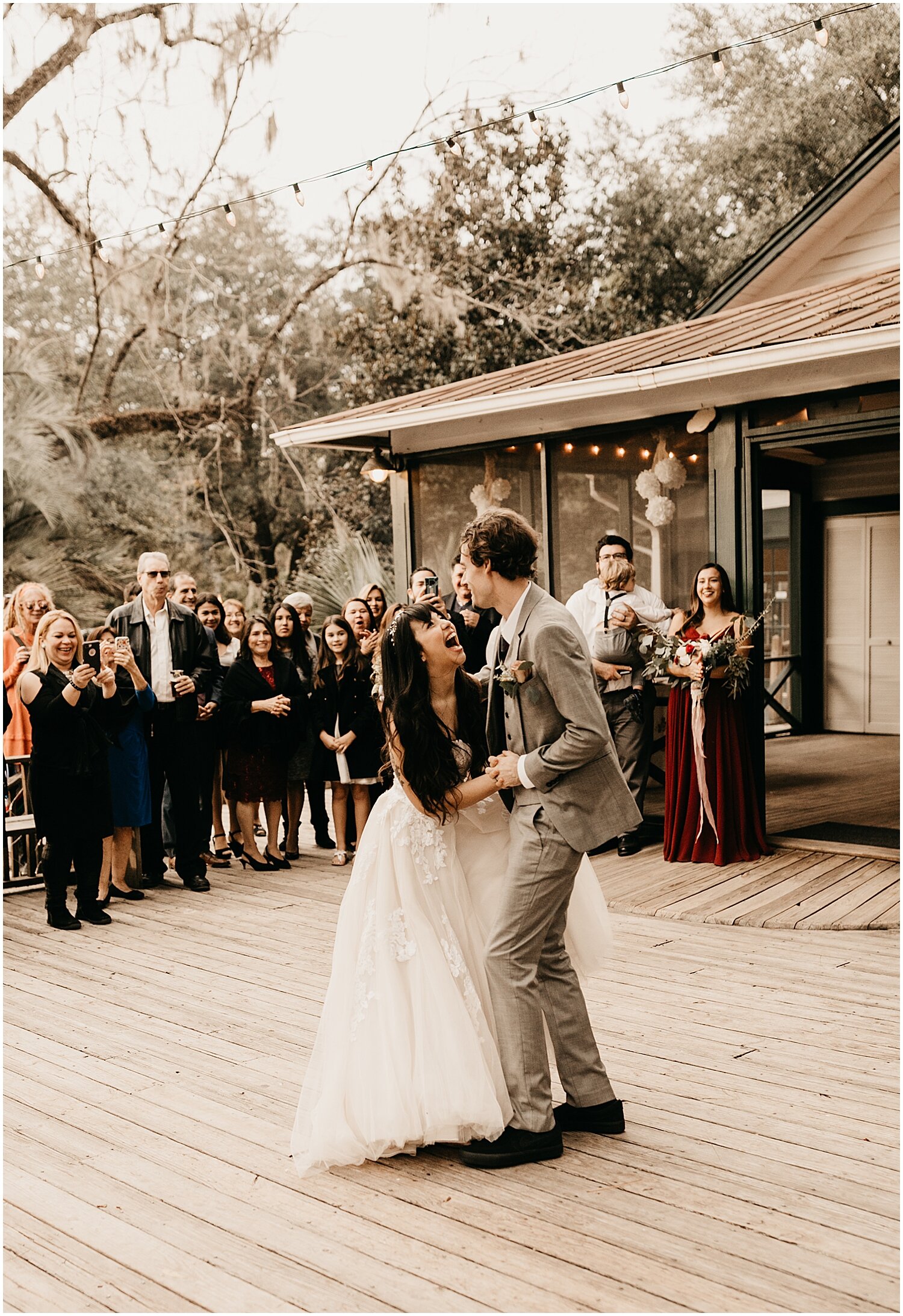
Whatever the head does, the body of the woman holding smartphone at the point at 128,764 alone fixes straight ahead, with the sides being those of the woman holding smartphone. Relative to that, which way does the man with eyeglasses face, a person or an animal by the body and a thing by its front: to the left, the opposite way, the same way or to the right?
to the right

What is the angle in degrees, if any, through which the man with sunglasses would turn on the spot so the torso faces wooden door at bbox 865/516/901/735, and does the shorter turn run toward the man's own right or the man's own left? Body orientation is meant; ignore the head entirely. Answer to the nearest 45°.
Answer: approximately 135° to the man's own left

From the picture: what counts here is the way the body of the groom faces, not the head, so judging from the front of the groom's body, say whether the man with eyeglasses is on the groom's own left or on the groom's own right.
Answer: on the groom's own right

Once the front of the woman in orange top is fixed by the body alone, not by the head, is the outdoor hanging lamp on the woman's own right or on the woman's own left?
on the woman's own left

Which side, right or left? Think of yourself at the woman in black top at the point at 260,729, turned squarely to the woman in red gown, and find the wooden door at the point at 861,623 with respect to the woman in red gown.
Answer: left

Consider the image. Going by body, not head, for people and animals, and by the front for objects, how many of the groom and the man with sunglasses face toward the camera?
1

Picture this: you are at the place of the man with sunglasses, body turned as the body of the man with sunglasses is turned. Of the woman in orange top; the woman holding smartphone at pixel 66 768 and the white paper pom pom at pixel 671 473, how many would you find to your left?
1

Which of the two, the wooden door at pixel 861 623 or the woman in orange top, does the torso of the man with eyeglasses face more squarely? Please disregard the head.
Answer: the woman in orange top

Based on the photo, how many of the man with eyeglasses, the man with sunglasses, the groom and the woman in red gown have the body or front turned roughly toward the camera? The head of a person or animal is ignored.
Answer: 3

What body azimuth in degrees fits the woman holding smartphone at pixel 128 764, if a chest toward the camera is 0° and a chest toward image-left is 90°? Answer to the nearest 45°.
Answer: approximately 315°

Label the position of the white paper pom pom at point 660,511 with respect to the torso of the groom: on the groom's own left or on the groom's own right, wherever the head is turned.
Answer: on the groom's own right

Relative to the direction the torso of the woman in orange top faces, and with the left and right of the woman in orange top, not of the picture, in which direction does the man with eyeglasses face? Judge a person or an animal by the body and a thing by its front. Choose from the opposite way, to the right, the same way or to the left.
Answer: to the right

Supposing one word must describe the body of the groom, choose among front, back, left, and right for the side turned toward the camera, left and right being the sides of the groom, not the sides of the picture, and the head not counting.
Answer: left
